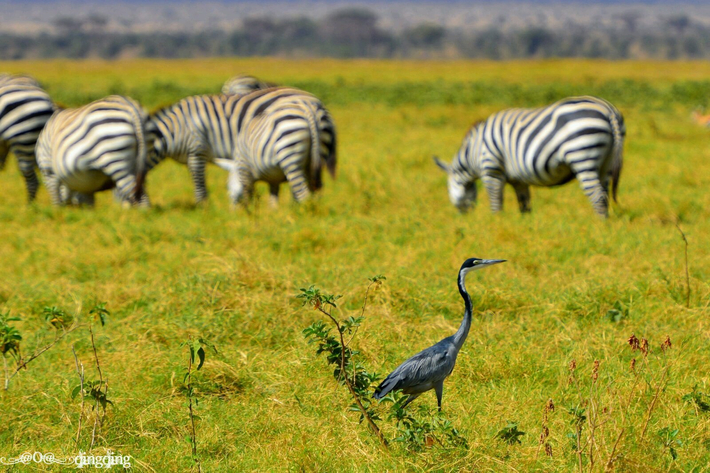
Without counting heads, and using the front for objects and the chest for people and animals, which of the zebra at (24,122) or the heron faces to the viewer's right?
the heron

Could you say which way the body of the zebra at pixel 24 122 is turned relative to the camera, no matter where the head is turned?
to the viewer's left

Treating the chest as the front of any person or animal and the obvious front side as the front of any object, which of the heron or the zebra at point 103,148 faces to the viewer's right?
the heron

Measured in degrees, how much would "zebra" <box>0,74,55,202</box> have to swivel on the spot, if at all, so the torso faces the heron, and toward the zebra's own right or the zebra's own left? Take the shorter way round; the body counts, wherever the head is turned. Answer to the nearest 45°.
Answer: approximately 90° to the zebra's own left

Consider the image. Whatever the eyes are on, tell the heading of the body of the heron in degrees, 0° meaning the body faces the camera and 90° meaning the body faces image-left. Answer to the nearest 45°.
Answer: approximately 270°
